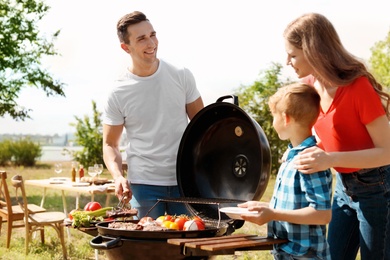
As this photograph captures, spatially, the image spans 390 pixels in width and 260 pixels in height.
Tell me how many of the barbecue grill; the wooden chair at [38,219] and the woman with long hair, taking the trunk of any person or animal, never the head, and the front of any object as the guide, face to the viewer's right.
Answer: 1

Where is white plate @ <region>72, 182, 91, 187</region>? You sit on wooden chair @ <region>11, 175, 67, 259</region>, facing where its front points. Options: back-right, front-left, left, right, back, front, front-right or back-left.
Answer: front-left

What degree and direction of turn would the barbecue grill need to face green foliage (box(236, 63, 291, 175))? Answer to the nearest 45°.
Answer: approximately 135° to its right

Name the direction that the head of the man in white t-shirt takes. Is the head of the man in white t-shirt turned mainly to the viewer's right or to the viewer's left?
to the viewer's right

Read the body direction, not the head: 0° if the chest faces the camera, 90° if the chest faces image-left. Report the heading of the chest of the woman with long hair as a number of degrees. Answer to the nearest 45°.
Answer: approximately 45°

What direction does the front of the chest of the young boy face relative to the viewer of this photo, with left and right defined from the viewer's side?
facing to the left of the viewer

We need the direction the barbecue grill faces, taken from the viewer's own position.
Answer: facing the viewer and to the left of the viewer

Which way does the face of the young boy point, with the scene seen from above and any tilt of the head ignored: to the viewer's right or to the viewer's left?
to the viewer's left

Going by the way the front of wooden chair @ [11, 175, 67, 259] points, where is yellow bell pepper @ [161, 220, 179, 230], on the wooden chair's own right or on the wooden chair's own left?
on the wooden chair's own right

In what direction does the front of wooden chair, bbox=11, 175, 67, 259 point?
to the viewer's right
